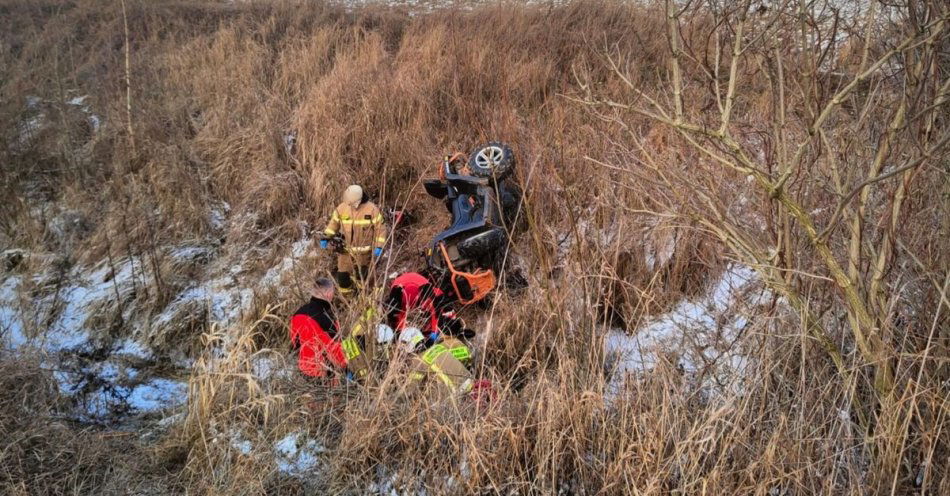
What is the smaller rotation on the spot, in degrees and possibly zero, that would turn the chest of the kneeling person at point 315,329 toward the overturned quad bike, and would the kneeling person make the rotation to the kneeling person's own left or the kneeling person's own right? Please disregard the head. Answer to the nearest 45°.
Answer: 0° — they already face it

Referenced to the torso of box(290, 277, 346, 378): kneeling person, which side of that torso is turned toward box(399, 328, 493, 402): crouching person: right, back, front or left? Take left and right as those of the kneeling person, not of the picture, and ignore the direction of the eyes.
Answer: front

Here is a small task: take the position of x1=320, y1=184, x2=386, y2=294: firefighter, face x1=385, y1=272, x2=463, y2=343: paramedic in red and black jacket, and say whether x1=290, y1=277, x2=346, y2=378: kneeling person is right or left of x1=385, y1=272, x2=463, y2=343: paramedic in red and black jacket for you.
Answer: right

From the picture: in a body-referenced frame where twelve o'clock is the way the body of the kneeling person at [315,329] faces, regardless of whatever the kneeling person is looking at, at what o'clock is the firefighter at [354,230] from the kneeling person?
The firefighter is roughly at 11 o'clock from the kneeling person.

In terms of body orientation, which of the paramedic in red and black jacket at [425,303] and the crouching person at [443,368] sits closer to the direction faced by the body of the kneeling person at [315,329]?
the paramedic in red and black jacket

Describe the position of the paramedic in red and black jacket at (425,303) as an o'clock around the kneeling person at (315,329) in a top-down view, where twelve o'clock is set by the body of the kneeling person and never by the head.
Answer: The paramedic in red and black jacket is roughly at 1 o'clock from the kneeling person.

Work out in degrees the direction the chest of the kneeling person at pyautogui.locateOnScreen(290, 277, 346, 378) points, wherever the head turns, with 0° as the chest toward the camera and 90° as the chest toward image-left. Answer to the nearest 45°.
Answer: approximately 225°
